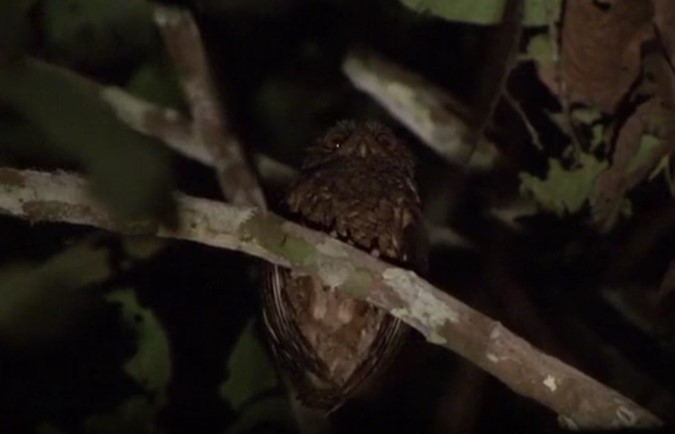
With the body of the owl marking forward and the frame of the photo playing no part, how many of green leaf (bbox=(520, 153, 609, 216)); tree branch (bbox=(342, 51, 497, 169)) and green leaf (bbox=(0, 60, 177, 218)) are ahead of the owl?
1

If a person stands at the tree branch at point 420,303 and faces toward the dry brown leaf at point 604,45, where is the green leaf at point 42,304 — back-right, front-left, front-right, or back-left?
back-left
